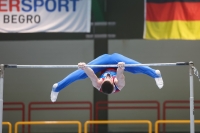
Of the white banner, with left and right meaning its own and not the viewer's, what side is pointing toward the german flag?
left

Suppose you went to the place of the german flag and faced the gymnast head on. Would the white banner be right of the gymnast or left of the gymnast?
right

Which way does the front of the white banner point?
toward the camera

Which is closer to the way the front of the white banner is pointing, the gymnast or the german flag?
the gymnast

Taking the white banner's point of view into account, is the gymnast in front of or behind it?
in front
